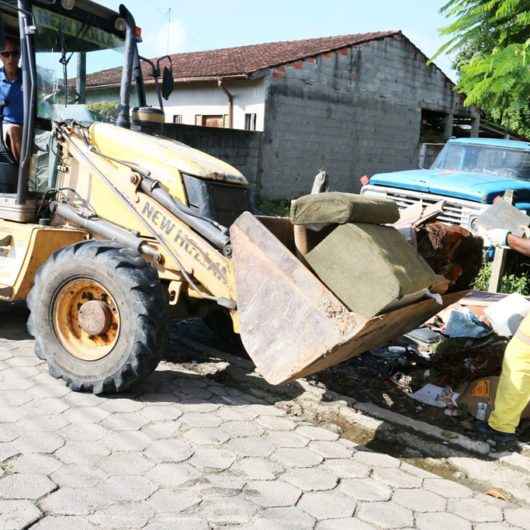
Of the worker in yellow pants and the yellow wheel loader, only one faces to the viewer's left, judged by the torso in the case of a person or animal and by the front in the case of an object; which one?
the worker in yellow pants

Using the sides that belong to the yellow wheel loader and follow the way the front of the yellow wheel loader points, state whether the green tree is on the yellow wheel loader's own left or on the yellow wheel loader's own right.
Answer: on the yellow wheel loader's own left

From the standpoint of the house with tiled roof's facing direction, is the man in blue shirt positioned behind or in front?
in front

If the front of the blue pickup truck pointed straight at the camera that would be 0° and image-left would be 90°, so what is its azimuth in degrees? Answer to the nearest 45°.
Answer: approximately 45°

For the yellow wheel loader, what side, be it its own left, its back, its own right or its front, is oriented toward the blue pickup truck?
left

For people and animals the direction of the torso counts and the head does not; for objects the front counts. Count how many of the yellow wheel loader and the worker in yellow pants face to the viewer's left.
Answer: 1

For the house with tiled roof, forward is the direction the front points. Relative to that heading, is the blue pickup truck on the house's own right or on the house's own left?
on the house's own left

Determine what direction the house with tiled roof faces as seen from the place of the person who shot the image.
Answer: facing the viewer and to the left of the viewer

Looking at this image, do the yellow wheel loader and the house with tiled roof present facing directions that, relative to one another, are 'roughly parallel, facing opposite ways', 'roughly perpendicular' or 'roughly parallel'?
roughly perpendicular

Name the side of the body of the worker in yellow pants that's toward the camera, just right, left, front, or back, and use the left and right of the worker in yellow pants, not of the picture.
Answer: left

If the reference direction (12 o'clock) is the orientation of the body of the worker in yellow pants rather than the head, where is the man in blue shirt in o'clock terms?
The man in blue shirt is roughly at 12 o'clock from the worker in yellow pants.

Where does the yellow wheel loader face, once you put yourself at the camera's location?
facing the viewer and to the right of the viewer

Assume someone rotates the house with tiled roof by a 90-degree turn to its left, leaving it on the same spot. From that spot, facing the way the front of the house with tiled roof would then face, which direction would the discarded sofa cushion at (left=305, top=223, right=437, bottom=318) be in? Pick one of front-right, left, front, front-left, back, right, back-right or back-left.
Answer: front-right

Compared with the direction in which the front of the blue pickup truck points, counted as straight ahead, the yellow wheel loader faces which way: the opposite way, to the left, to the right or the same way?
to the left
